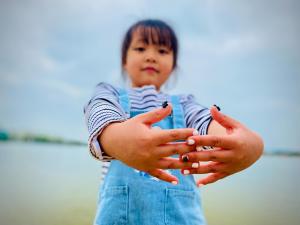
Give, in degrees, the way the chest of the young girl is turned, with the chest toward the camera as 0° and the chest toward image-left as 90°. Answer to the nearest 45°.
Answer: approximately 0°
